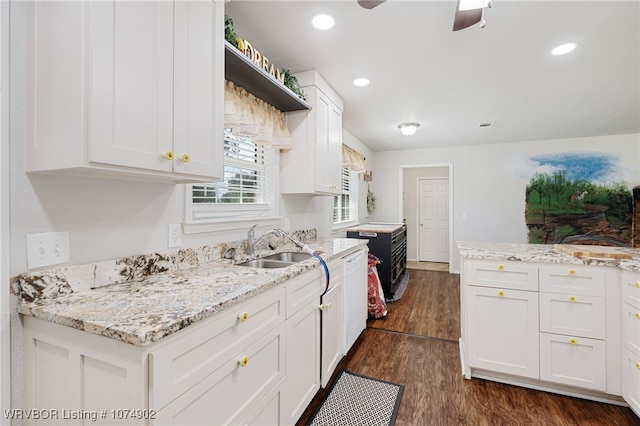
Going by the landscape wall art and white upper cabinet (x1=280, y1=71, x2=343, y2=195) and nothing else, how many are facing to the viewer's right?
1

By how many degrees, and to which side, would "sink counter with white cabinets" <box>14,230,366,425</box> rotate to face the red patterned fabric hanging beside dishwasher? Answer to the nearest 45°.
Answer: approximately 90° to its left

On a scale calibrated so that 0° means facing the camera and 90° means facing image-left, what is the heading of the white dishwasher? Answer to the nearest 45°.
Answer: approximately 270°

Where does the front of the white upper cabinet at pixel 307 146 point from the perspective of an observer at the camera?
facing to the right of the viewer

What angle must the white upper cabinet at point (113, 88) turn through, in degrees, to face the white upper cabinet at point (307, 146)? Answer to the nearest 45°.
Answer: approximately 90° to its left

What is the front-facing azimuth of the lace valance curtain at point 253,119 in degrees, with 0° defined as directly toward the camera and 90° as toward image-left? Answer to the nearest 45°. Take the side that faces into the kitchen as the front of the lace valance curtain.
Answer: approximately 315°

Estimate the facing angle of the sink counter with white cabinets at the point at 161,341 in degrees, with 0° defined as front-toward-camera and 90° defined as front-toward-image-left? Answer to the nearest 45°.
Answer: approximately 315°

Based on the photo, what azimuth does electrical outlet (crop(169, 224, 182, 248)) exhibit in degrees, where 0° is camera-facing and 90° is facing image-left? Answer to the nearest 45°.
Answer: approximately 315°

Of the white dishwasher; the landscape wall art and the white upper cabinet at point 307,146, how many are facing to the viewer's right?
2

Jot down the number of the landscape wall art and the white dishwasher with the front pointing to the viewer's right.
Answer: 1
